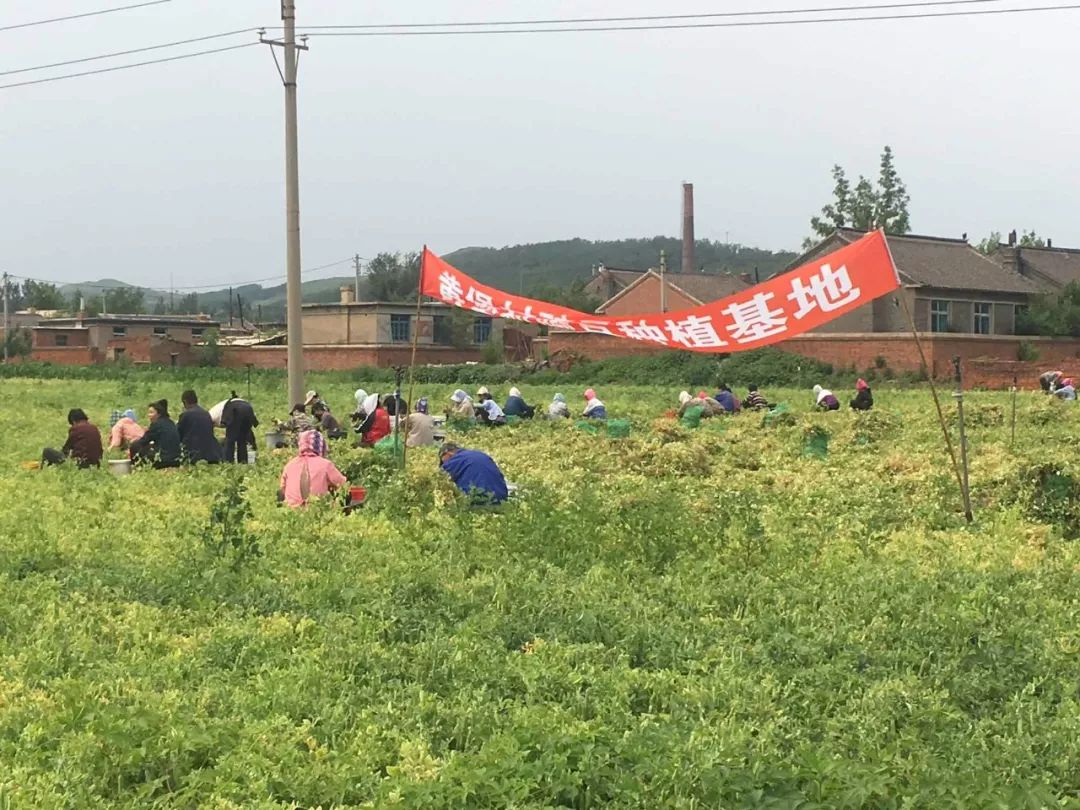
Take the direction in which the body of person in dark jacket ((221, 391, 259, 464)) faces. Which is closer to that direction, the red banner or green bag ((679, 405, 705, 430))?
the green bag

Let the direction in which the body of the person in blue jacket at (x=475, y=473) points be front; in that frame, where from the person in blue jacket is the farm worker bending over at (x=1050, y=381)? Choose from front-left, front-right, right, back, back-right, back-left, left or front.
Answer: back-right

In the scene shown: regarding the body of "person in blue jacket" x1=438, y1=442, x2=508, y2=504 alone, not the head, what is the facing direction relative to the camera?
to the viewer's left

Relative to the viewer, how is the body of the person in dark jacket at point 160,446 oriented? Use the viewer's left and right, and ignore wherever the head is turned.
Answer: facing to the left of the viewer

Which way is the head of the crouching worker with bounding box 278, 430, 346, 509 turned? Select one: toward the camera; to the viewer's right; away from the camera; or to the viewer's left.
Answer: away from the camera

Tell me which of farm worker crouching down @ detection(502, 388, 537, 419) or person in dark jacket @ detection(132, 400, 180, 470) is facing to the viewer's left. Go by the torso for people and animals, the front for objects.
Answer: the person in dark jacket

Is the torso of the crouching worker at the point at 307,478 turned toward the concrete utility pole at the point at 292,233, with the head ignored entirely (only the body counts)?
yes

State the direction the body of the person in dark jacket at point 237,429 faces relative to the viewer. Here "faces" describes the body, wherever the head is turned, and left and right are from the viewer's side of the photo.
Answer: facing away from the viewer

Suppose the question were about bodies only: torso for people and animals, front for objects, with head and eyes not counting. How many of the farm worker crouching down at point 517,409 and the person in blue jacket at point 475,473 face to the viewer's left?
1

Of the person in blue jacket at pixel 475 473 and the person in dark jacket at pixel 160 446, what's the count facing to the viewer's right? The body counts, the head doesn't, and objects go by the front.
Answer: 0

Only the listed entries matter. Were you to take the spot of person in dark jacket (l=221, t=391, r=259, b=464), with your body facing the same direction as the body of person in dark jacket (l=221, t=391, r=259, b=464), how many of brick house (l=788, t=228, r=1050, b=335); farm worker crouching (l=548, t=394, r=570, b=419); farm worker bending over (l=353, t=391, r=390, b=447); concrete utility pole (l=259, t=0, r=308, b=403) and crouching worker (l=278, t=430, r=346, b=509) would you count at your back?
1

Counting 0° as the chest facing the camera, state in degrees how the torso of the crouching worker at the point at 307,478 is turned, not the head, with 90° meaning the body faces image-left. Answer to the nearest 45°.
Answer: approximately 180°

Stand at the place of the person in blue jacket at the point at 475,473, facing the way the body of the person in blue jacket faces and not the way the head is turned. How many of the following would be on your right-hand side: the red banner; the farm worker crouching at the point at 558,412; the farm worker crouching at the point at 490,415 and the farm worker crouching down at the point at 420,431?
3
